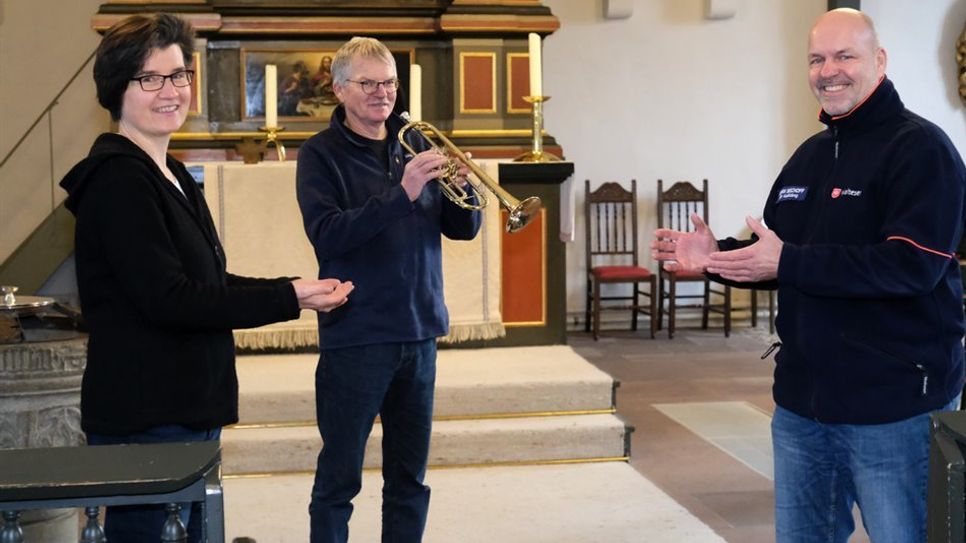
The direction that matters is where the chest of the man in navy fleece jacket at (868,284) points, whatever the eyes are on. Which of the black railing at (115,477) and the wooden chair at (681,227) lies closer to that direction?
the black railing

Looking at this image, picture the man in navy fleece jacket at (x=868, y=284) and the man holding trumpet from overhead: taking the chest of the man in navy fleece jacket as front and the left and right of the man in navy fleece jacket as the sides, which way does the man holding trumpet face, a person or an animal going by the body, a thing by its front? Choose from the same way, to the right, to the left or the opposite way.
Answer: to the left

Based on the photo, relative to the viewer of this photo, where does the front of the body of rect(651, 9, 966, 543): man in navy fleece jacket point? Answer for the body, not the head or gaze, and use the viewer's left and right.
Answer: facing the viewer and to the left of the viewer

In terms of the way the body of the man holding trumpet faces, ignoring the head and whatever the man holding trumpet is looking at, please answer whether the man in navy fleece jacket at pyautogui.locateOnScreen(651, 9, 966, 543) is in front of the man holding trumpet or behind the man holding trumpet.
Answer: in front

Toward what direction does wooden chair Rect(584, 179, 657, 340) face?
toward the camera

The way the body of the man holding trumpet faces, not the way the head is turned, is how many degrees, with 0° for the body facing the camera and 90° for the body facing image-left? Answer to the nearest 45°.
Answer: approximately 315°

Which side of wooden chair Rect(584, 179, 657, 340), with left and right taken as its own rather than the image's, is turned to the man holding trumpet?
front

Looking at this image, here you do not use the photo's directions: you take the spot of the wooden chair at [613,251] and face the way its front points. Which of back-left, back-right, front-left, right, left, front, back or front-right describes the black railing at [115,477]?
front

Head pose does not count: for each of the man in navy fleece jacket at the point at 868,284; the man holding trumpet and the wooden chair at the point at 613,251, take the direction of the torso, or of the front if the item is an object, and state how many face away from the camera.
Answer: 0
